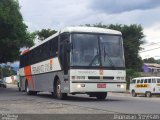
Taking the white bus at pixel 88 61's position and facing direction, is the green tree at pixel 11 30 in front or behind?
behind

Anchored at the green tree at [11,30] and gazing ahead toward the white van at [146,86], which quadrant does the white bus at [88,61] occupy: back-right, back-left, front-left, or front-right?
front-right

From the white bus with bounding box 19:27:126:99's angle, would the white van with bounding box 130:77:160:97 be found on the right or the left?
on its left

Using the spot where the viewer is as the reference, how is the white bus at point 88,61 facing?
facing the viewer and to the right of the viewer
